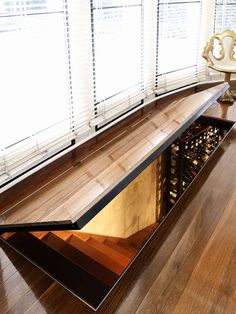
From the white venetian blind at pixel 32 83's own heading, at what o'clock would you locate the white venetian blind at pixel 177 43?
the white venetian blind at pixel 177 43 is roughly at 9 o'clock from the white venetian blind at pixel 32 83.

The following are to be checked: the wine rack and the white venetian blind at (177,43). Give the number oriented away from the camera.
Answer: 0

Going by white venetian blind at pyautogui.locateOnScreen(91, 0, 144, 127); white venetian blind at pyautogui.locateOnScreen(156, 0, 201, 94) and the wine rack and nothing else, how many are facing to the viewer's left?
0

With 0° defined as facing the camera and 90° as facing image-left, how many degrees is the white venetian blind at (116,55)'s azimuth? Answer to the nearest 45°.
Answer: approximately 315°

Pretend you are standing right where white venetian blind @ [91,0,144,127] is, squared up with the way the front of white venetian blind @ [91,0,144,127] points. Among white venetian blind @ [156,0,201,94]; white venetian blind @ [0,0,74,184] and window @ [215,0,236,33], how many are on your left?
2

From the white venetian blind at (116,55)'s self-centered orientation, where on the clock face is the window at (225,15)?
The window is roughly at 9 o'clock from the white venetian blind.

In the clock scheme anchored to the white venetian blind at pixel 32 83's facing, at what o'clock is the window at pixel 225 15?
The window is roughly at 9 o'clock from the white venetian blind.

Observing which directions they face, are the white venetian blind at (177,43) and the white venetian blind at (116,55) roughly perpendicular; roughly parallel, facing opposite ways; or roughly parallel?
roughly parallel

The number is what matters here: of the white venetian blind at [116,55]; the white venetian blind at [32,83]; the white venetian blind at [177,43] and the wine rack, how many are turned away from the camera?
0

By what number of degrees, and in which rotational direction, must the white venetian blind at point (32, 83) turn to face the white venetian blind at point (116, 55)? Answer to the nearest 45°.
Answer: approximately 90° to its left

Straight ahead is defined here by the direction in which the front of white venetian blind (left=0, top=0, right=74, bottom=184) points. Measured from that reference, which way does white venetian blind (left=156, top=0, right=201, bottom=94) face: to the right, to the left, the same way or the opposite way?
the same way

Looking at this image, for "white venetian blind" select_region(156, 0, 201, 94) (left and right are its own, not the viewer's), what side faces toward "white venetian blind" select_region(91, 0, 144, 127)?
right

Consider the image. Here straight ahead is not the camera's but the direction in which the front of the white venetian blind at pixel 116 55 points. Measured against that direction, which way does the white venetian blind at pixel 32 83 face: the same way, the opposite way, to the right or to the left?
the same way

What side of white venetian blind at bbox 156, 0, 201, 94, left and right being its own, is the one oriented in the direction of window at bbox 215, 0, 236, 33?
left

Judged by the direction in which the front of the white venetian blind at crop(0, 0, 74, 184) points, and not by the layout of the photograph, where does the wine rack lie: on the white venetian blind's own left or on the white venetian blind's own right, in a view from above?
on the white venetian blind's own left

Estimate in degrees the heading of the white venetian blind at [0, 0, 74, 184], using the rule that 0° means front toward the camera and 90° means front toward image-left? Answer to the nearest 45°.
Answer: approximately 315°
